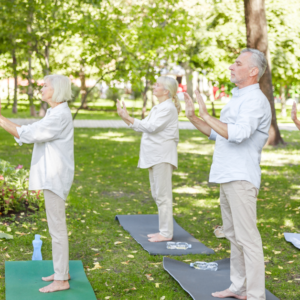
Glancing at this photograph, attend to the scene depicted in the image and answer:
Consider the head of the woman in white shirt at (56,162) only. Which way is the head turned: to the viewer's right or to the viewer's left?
to the viewer's left

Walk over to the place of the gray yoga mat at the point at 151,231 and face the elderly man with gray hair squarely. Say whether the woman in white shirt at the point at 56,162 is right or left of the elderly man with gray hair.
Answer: right

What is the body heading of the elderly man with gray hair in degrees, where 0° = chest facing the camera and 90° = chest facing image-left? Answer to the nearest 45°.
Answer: approximately 90°

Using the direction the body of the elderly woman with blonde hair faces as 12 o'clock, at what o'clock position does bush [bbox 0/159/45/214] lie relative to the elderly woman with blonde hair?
The bush is roughly at 1 o'clock from the elderly woman with blonde hair.

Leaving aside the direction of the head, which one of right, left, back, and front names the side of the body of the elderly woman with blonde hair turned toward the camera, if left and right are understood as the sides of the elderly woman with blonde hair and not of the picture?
left

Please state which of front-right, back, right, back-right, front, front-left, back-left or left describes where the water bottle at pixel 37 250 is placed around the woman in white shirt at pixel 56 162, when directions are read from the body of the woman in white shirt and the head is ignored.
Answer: right

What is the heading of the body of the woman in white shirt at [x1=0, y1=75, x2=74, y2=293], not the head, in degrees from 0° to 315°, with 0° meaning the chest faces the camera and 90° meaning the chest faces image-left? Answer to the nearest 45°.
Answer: approximately 90°

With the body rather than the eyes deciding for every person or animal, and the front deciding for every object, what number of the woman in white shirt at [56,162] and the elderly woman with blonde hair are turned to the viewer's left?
2

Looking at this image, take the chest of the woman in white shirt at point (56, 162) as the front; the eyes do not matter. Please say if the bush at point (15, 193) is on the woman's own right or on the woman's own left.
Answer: on the woman's own right
